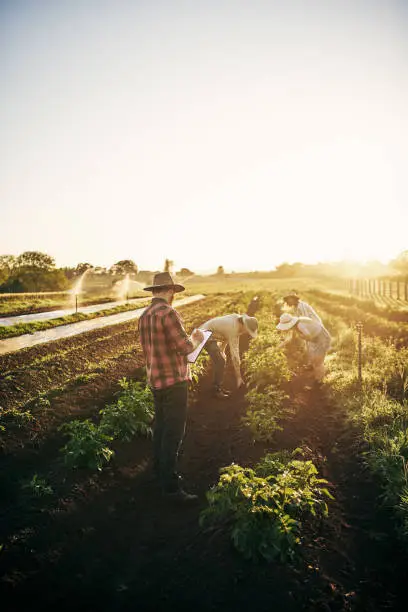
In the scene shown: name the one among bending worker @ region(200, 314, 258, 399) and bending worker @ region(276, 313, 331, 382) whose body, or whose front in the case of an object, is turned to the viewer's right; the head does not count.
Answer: the bending worker @ region(200, 314, 258, 399)

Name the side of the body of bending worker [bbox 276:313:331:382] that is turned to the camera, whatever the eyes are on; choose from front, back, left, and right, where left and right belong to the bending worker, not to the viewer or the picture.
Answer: left

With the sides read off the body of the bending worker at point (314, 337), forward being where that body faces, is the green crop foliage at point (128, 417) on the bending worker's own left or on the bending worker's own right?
on the bending worker's own left

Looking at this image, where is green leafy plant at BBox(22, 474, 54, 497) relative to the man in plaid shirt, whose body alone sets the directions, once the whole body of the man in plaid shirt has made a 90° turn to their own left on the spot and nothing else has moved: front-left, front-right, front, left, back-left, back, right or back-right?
front-left

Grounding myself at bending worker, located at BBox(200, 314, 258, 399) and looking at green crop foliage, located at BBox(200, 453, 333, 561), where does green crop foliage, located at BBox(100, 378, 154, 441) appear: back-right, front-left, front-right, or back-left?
front-right

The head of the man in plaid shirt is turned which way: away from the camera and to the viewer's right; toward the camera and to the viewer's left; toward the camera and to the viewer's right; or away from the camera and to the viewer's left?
away from the camera and to the viewer's right

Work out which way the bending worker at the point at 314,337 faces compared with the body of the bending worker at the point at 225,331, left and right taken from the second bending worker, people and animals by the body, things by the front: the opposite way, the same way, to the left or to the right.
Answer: the opposite way

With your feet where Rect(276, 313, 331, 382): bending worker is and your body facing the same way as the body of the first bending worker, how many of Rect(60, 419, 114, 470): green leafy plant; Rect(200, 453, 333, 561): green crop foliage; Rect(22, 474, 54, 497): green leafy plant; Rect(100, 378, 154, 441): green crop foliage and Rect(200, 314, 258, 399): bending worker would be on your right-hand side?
0

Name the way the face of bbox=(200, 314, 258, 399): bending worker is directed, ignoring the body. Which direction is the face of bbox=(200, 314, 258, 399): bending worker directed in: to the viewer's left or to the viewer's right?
to the viewer's right

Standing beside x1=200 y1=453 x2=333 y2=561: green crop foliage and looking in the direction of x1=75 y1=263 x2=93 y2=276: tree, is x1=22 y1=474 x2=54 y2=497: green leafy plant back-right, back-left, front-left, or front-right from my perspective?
front-left

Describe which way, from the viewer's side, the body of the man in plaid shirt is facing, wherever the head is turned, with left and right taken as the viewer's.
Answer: facing away from the viewer and to the right of the viewer

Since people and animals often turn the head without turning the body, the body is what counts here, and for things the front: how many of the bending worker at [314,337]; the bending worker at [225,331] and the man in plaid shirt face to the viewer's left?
1

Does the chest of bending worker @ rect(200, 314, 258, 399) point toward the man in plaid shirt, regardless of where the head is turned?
no

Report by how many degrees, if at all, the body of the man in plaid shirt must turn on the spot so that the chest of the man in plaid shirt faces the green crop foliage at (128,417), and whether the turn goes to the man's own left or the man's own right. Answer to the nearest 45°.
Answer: approximately 45° to the man's own left

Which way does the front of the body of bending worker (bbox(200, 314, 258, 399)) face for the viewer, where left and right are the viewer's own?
facing to the right of the viewer

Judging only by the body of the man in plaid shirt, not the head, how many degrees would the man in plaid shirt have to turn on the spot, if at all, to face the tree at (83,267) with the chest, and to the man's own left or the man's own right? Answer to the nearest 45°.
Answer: approximately 45° to the man's own left

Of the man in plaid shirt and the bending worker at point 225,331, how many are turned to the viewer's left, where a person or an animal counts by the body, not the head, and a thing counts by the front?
0

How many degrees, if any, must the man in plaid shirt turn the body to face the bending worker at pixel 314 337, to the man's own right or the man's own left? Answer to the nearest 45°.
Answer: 0° — they already face them

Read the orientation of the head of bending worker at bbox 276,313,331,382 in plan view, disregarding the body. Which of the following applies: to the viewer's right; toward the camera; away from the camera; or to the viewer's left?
to the viewer's left
